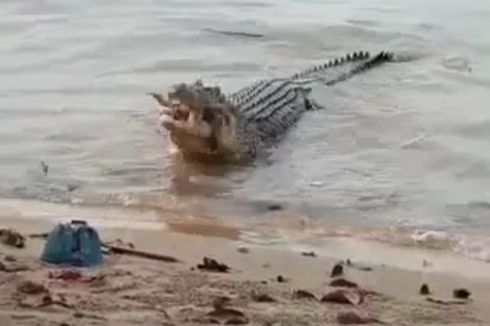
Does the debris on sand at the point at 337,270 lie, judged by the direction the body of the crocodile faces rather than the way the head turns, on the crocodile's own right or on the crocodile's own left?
on the crocodile's own left

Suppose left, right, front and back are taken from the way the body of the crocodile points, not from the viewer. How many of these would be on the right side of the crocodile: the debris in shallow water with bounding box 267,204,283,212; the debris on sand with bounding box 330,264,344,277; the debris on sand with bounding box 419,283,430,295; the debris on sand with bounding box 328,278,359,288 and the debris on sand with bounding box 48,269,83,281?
0

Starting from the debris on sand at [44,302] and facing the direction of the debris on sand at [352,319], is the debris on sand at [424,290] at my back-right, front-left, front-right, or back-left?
front-left

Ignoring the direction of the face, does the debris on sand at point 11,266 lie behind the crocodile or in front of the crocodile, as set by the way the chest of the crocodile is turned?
in front

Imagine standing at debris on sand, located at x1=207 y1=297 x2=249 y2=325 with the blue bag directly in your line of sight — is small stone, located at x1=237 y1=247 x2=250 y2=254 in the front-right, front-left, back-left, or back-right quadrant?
front-right

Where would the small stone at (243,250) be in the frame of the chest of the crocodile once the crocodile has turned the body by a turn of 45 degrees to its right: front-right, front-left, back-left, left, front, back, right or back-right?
left

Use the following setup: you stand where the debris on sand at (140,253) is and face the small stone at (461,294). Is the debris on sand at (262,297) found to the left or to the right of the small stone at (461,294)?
right

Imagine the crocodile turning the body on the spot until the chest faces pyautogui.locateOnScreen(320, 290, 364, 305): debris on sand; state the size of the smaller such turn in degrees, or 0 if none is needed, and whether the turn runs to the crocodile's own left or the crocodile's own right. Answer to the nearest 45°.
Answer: approximately 45° to the crocodile's own left

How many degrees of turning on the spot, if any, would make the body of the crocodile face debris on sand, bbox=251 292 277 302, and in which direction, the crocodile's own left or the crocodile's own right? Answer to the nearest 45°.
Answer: approximately 45° to the crocodile's own left

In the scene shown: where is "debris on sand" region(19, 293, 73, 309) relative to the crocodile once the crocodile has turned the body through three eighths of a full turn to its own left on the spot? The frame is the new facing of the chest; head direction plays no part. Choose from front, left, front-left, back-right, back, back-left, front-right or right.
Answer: right

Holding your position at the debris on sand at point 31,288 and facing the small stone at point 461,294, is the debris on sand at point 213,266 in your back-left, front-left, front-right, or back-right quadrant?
front-left

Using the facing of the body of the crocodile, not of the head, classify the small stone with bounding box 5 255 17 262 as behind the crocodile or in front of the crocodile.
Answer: in front

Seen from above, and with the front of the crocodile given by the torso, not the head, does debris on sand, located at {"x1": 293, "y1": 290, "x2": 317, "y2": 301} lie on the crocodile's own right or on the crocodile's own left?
on the crocodile's own left

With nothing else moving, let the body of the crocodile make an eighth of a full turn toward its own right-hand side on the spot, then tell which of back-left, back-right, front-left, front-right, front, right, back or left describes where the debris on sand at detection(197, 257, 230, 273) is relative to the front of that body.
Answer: left

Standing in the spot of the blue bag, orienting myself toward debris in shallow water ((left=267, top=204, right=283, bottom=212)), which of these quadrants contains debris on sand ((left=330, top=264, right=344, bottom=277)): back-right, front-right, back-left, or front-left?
front-right
